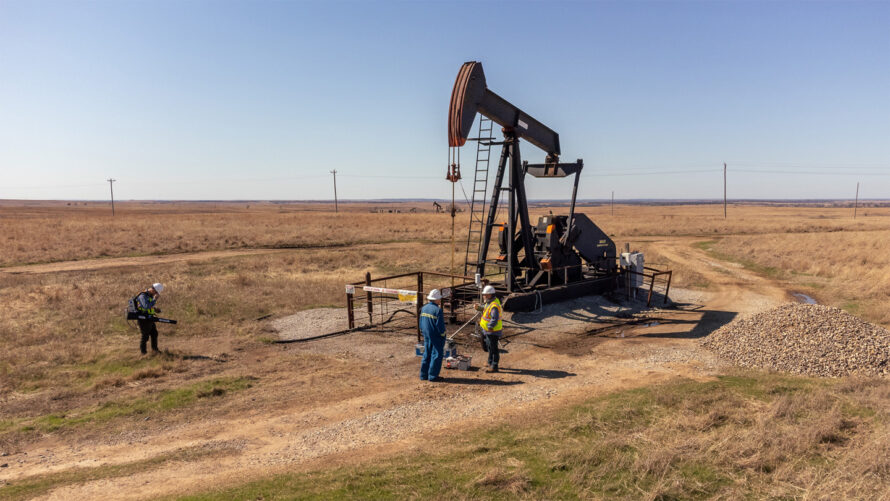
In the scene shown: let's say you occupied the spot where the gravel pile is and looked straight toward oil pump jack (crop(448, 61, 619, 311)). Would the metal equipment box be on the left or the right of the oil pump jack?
right

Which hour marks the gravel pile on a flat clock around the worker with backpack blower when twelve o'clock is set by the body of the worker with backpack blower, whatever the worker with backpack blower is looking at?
The gravel pile is roughly at 1 o'clock from the worker with backpack blower.

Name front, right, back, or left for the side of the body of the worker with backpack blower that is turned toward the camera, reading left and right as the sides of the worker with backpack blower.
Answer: right

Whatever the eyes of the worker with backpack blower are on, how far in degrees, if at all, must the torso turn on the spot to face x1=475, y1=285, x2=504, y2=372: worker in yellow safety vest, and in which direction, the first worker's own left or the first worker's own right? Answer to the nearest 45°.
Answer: approximately 45° to the first worker's own right

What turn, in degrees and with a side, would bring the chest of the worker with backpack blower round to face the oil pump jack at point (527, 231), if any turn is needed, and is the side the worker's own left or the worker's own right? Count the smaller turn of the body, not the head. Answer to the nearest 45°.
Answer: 0° — they already face it
